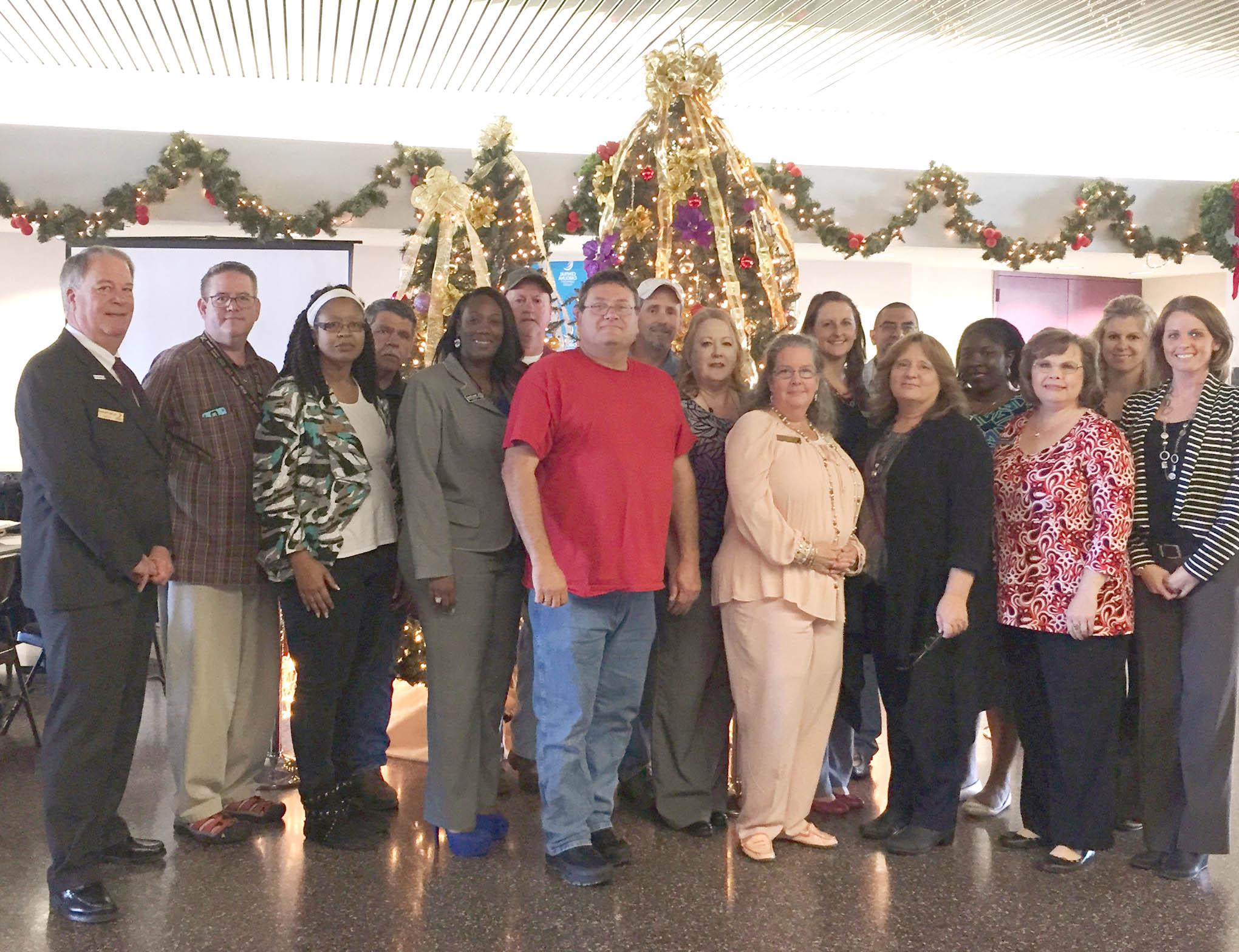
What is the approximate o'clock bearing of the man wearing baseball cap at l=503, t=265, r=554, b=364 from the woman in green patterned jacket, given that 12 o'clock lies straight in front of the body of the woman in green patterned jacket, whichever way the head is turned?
The man wearing baseball cap is roughly at 9 o'clock from the woman in green patterned jacket.

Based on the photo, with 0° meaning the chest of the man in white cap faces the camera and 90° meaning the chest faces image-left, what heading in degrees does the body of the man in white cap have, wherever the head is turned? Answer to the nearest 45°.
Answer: approximately 0°

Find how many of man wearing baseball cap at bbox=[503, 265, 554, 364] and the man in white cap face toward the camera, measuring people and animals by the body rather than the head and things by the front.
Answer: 2

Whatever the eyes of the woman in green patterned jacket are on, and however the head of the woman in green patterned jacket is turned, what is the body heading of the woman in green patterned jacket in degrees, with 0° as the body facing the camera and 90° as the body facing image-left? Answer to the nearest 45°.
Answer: approximately 315°

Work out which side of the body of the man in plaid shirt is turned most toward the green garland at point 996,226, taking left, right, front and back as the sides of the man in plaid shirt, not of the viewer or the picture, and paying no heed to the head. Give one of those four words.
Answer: left

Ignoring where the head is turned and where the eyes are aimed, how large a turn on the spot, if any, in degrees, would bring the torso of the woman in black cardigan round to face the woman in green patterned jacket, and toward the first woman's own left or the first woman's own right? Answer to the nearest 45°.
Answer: approximately 45° to the first woman's own right

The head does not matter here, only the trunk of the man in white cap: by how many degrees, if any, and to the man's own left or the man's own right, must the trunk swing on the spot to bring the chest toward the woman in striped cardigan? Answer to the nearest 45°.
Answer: approximately 45° to the man's own left

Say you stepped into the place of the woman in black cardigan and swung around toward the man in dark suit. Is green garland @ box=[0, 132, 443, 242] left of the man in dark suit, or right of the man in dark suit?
right
